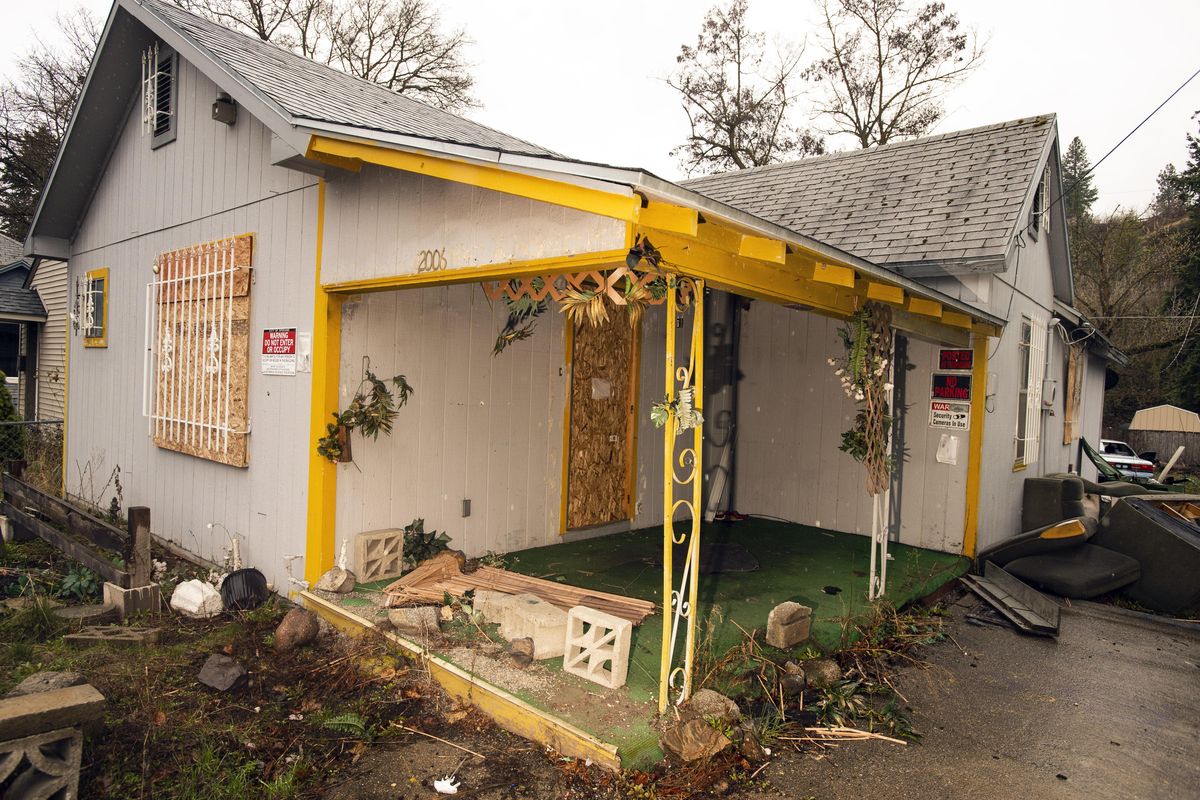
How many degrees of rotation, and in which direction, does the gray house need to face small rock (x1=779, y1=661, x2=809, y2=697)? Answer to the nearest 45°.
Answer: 0° — it already faces it

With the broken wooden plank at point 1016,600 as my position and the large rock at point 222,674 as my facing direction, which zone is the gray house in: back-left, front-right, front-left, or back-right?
front-right

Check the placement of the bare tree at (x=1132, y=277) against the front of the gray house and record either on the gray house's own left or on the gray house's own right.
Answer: on the gray house's own left

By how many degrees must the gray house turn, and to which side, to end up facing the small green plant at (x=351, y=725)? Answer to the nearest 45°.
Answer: approximately 45° to its right

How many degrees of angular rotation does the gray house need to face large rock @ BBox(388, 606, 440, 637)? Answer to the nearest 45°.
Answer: approximately 45° to its right

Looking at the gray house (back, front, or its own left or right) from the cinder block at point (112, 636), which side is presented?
right

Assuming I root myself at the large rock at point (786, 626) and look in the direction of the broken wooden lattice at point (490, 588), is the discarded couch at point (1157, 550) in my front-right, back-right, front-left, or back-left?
back-right

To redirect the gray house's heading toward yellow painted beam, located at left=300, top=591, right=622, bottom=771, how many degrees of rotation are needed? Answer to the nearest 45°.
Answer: approximately 45° to its right

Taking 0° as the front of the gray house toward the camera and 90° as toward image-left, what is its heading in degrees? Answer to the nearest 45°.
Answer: approximately 315°

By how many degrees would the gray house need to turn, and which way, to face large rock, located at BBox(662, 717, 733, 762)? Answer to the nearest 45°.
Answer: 0° — it already faces it

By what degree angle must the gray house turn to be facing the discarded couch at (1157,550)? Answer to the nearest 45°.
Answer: approximately 45° to its left

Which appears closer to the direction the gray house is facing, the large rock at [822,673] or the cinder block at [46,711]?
the large rock

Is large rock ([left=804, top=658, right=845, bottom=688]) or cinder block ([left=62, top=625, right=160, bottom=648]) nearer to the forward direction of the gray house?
the large rock
